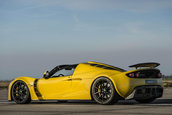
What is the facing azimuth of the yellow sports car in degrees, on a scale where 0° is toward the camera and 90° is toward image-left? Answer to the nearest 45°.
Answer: approximately 135°
